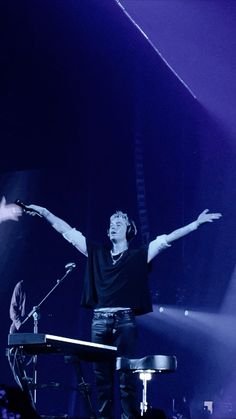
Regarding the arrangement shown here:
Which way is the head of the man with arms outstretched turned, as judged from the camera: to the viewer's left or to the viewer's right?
to the viewer's left

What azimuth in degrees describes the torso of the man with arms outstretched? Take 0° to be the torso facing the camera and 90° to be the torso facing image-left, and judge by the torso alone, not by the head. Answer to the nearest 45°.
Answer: approximately 0°
